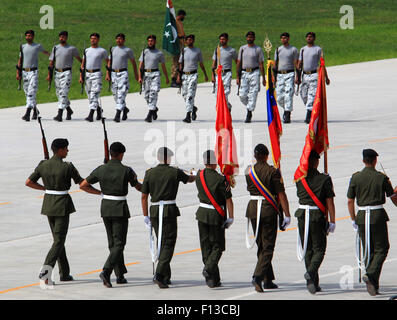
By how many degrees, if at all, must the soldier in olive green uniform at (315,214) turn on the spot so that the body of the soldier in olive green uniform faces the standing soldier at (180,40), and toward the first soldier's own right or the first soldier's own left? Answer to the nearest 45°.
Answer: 0° — they already face them

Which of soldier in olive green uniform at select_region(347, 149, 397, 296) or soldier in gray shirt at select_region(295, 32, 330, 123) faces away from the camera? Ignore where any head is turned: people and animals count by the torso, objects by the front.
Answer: the soldier in olive green uniform

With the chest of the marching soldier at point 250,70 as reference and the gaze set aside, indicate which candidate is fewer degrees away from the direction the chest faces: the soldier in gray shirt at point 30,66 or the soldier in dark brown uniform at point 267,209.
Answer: the soldier in dark brown uniform

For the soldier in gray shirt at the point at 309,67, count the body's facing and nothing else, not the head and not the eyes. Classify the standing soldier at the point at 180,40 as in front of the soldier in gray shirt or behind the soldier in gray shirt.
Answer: behind

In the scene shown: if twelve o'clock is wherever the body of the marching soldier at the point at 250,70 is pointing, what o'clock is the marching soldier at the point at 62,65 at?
the marching soldier at the point at 62,65 is roughly at 3 o'clock from the marching soldier at the point at 250,70.

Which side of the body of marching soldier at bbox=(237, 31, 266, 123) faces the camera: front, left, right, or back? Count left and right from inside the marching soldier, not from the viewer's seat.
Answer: front

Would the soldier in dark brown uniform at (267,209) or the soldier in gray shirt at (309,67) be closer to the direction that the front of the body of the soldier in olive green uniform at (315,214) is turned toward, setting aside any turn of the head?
the soldier in gray shirt

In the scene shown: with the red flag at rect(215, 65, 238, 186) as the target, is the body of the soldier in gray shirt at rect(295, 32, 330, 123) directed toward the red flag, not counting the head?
yes

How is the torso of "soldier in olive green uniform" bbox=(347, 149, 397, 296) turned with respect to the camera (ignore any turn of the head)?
away from the camera

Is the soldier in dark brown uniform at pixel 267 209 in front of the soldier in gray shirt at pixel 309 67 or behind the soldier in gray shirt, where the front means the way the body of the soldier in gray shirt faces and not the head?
in front

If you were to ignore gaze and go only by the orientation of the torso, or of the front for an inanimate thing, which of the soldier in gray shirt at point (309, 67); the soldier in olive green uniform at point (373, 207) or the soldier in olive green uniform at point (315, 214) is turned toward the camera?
the soldier in gray shirt
